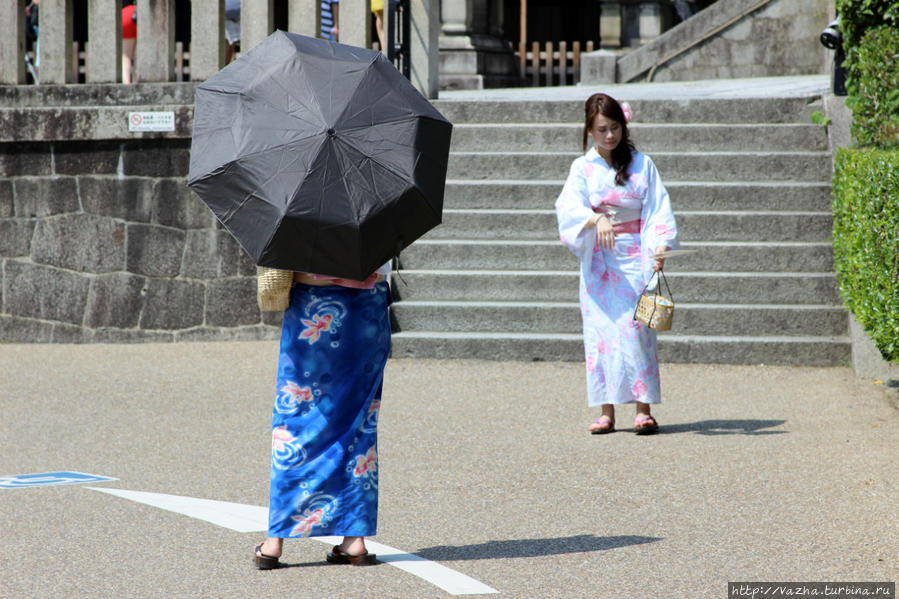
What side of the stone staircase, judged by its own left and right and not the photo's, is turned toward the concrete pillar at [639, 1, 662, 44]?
back

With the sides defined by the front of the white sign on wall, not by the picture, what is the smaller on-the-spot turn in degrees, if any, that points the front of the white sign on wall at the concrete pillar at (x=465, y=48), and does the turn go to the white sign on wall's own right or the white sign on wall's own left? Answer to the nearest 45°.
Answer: approximately 135° to the white sign on wall's own left

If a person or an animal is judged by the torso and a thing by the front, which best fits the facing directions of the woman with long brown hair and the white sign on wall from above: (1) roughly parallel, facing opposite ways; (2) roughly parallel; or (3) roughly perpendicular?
roughly parallel

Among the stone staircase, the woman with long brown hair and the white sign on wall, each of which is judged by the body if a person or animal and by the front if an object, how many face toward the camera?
3

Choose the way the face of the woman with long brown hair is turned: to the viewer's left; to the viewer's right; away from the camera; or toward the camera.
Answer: toward the camera

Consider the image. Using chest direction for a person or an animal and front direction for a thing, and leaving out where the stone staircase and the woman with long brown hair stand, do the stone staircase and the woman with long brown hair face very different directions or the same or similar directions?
same or similar directions

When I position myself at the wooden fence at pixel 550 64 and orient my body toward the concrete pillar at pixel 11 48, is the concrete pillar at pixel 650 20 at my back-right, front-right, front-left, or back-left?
back-left

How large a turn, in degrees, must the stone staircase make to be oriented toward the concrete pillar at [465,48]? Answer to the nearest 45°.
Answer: approximately 180°

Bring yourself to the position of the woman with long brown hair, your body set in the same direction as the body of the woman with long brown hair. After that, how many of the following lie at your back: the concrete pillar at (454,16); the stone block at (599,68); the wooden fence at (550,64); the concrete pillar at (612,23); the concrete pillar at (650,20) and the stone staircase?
6

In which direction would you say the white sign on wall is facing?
toward the camera

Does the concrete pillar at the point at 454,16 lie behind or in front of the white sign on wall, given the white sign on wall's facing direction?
behind

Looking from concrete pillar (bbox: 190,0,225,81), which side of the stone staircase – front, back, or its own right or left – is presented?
right

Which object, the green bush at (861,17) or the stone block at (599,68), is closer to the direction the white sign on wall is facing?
the green bush

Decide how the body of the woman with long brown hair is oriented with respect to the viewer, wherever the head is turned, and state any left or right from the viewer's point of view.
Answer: facing the viewer

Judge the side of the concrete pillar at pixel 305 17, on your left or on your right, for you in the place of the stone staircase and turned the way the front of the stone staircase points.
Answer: on your right

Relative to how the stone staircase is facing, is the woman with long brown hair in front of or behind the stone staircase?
in front

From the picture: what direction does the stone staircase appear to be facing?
toward the camera
